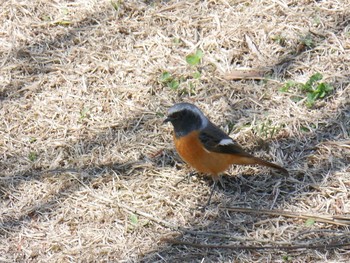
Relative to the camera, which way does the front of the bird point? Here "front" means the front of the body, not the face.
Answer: to the viewer's left

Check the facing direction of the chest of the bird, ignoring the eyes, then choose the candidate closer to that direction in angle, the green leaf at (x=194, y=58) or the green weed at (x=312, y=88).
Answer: the green leaf

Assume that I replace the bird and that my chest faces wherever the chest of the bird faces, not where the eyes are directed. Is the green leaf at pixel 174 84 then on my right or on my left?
on my right

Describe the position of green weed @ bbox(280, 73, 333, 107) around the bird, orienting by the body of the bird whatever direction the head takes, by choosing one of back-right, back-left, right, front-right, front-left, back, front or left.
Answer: back-right

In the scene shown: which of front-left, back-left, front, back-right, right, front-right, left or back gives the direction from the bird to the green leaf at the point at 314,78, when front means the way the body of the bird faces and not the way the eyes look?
back-right

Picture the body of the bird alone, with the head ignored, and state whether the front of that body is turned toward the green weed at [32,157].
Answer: yes

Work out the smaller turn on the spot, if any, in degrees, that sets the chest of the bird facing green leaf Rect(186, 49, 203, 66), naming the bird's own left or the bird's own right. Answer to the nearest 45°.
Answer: approximately 90° to the bird's own right

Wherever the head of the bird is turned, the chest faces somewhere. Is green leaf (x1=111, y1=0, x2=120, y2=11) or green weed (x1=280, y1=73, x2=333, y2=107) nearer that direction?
the green leaf

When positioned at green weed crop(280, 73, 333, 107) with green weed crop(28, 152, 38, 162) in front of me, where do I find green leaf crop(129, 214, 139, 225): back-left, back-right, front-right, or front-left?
front-left

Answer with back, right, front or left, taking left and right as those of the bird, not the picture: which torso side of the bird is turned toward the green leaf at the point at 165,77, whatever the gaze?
right

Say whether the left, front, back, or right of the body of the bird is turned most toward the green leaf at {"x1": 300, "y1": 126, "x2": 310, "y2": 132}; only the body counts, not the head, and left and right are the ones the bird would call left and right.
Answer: back

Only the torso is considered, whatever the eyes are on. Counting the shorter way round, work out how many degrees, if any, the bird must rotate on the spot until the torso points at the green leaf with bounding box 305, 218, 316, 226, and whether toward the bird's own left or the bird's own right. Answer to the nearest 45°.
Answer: approximately 135° to the bird's own left

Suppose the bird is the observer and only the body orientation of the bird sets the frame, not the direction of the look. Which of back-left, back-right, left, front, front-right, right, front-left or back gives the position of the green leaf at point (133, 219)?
front-left

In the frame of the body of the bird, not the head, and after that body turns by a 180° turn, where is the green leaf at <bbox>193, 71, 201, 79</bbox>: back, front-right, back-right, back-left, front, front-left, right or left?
left
